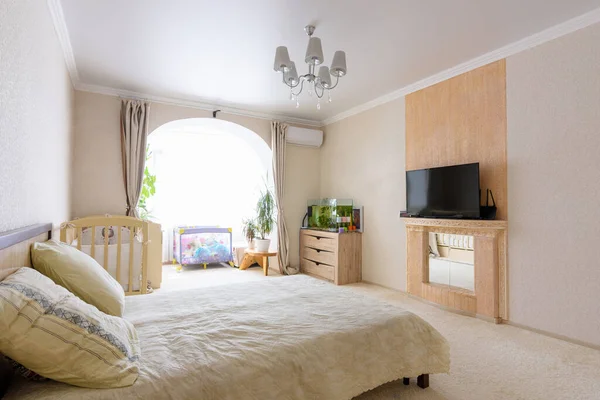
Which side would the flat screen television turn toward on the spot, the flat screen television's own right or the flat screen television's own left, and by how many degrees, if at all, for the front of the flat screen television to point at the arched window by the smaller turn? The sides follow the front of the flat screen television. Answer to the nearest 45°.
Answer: approximately 45° to the flat screen television's own right

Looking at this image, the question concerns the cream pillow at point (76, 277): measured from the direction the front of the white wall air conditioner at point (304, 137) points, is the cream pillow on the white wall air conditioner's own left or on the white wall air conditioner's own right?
on the white wall air conditioner's own right

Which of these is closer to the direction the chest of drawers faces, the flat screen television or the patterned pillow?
the patterned pillow

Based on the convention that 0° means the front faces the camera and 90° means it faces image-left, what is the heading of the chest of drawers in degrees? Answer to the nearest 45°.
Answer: approximately 45°

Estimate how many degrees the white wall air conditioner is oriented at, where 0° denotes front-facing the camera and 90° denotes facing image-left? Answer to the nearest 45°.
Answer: approximately 315°

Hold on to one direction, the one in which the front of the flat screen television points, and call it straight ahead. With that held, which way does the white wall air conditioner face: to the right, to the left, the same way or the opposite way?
to the left

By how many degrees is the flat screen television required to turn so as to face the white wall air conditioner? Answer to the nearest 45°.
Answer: approximately 90° to its right

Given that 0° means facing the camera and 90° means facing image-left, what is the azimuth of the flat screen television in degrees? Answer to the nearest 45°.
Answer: approximately 45°
